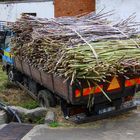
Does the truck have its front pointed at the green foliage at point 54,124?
no

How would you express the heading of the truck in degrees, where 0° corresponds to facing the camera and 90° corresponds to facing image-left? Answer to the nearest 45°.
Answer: approximately 135°
